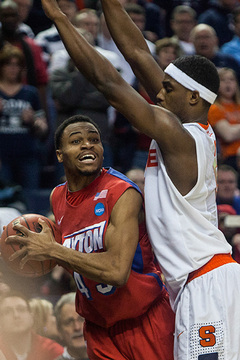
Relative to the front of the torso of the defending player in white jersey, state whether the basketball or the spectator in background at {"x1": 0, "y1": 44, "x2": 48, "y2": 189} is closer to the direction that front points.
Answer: the basketball

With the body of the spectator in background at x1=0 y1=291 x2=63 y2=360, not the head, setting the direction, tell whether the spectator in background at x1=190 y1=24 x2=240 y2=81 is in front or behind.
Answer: behind

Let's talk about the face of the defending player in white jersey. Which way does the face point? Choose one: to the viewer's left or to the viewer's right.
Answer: to the viewer's left

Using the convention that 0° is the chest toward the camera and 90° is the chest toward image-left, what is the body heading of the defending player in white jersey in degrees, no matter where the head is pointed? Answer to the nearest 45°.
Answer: approximately 90°

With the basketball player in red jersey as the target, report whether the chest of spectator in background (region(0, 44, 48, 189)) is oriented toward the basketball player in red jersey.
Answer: yes

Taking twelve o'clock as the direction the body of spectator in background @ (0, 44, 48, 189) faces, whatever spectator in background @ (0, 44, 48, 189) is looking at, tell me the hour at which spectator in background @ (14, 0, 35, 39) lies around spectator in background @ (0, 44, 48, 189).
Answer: spectator in background @ (14, 0, 35, 39) is roughly at 6 o'clock from spectator in background @ (0, 44, 48, 189).
